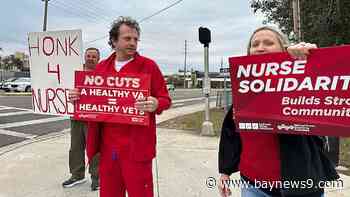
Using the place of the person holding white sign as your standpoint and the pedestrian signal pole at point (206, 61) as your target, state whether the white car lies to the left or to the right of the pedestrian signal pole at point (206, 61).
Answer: left

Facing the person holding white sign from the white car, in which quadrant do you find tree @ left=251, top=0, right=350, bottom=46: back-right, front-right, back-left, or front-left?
front-left

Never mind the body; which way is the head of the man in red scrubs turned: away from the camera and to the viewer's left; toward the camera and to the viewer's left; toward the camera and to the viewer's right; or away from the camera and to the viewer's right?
toward the camera and to the viewer's right

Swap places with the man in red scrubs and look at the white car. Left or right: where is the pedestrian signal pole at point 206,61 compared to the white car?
right

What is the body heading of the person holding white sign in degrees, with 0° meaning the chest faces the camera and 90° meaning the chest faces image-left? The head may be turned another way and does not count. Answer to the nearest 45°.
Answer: approximately 45°

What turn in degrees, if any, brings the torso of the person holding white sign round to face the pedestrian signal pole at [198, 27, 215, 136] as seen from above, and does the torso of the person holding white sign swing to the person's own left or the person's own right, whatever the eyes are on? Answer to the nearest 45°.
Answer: approximately 180°

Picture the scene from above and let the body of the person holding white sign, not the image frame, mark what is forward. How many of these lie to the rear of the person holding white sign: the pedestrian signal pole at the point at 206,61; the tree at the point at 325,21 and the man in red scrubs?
2

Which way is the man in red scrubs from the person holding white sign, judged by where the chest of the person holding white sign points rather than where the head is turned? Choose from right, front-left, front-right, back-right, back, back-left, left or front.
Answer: front-left

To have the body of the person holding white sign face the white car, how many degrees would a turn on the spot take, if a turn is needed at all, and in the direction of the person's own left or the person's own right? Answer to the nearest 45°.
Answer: approximately 135° to the person's own right

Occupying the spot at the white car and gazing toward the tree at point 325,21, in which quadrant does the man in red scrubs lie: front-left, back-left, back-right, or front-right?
front-right

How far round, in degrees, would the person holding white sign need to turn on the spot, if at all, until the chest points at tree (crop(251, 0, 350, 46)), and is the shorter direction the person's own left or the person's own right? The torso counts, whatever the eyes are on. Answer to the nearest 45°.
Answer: approximately 180°

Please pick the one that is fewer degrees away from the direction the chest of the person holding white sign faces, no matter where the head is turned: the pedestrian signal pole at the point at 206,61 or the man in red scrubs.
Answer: the man in red scrubs
